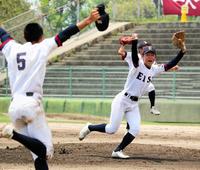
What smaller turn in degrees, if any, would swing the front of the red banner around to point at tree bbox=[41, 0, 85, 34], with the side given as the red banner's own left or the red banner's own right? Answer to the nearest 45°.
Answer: approximately 90° to the red banner's own right

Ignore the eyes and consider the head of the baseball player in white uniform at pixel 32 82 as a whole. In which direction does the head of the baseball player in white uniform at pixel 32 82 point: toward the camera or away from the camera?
away from the camera

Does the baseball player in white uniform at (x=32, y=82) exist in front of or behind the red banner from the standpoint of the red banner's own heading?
in front

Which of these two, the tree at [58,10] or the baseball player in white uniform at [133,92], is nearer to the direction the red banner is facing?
the baseball player in white uniform

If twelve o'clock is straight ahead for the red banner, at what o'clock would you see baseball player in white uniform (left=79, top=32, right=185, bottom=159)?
The baseball player in white uniform is roughly at 12 o'clock from the red banner.

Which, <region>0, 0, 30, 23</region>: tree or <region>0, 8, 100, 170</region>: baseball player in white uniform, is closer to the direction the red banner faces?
the baseball player in white uniform

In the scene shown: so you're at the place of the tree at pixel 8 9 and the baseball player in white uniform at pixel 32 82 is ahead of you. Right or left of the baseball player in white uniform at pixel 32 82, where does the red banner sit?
left

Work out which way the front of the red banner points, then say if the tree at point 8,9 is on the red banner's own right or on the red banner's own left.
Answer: on the red banner's own right

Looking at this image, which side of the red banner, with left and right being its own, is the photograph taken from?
front

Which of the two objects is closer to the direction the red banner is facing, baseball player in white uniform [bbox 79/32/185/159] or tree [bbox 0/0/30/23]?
the baseball player in white uniform

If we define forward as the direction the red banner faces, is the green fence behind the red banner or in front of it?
in front
